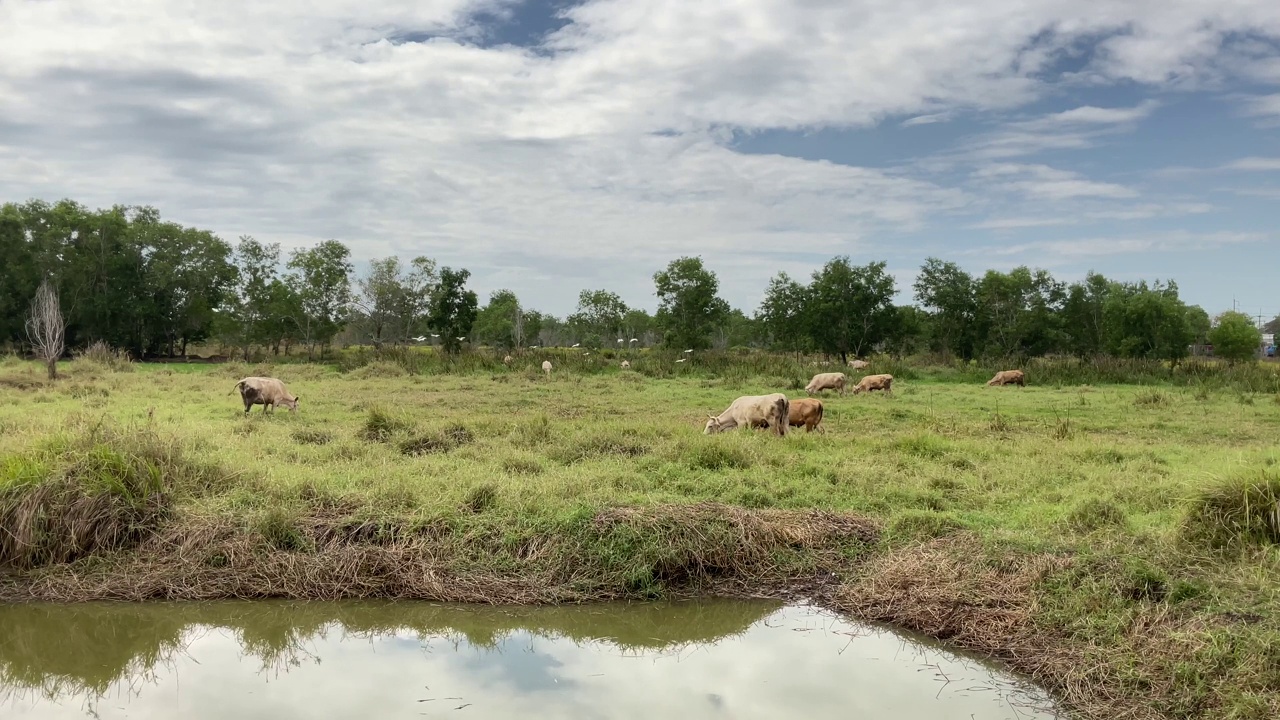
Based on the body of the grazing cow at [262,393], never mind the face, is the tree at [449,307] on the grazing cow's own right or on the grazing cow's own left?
on the grazing cow's own left

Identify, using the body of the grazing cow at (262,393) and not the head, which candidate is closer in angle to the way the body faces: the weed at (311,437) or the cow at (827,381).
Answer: the cow

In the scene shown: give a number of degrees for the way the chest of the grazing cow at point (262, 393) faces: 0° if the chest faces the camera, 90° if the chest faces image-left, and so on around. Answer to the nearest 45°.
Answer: approximately 270°

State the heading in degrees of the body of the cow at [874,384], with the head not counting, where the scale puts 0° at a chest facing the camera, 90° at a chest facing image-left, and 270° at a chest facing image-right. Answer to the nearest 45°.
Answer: approximately 90°

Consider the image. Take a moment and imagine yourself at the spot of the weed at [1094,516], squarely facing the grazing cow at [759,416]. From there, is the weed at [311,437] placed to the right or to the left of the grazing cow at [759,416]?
left

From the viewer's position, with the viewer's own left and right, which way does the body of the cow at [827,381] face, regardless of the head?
facing to the left of the viewer

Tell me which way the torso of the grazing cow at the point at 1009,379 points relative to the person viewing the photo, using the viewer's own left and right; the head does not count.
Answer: facing to the left of the viewer

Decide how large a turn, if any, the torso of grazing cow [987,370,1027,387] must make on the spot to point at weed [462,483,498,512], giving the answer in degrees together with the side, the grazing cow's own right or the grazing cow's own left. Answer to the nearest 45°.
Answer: approximately 90° to the grazing cow's own left

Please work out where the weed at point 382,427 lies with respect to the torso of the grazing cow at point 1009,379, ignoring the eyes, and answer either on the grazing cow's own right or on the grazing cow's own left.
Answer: on the grazing cow's own left

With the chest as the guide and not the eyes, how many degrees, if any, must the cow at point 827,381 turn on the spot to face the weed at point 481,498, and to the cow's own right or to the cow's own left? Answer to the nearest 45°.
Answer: approximately 90° to the cow's own left

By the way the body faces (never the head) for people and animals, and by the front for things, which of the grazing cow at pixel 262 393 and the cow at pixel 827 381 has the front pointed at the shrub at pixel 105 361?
the cow

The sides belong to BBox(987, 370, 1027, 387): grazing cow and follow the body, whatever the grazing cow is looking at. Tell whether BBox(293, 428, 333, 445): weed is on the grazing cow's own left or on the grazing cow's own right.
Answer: on the grazing cow's own left

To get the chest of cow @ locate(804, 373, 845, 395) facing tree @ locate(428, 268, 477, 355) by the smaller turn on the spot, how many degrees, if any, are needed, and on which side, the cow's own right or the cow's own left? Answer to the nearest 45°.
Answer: approximately 45° to the cow's own right

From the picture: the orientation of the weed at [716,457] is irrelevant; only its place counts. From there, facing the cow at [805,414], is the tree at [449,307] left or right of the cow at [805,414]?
left
